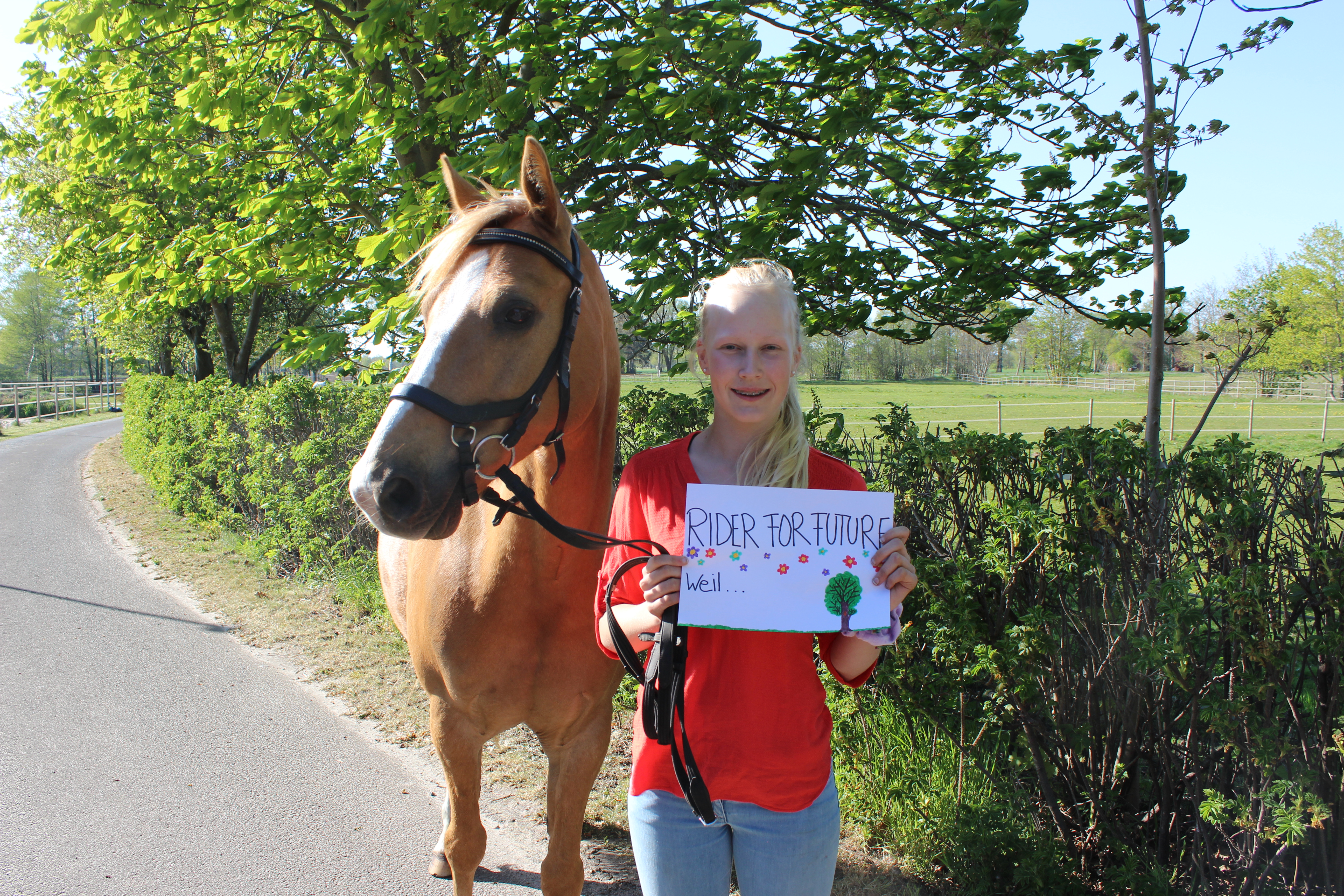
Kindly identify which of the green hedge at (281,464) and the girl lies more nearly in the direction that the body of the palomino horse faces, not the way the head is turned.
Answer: the girl

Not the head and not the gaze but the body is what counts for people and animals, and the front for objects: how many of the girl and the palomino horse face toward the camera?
2

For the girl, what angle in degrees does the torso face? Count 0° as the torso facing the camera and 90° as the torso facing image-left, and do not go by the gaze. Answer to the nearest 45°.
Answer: approximately 0°

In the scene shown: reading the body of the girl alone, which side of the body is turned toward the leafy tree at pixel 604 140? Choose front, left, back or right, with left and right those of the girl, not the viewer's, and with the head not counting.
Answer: back

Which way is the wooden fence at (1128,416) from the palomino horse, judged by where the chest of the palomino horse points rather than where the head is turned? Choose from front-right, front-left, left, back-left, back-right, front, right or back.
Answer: back-left

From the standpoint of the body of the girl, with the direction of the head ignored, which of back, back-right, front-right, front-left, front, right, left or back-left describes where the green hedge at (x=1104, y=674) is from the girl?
back-left

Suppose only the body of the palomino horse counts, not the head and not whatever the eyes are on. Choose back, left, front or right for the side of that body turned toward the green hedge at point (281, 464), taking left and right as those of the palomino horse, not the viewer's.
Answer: back
